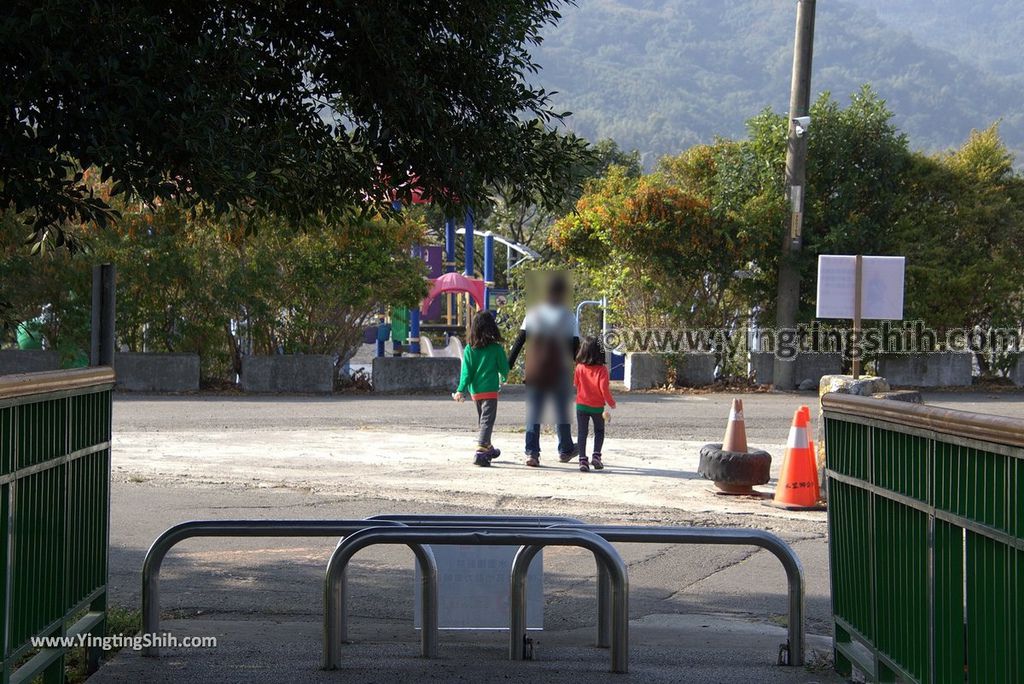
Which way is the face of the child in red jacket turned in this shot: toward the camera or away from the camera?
away from the camera

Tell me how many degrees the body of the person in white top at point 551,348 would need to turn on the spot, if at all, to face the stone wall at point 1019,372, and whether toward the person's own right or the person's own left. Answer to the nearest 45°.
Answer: approximately 45° to the person's own right

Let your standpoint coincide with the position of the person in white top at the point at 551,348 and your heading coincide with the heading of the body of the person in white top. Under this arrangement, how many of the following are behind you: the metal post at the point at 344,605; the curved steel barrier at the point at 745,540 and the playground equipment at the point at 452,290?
2

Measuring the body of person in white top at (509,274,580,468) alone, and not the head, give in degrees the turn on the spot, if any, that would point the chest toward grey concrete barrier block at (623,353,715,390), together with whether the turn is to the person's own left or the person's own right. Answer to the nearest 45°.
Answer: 0° — they already face it

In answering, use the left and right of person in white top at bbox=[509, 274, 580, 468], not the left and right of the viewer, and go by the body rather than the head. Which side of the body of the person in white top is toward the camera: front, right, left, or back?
back

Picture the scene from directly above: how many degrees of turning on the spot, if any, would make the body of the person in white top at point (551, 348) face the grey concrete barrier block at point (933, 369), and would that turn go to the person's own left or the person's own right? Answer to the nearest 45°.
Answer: approximately 45° to the person's own right

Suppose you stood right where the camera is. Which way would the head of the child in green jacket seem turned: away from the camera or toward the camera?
away from the camera

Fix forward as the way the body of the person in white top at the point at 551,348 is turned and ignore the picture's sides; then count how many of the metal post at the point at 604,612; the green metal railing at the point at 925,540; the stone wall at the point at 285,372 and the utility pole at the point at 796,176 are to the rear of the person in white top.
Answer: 2

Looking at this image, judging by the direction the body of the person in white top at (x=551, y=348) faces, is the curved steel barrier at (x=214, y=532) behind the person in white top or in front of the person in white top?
behind

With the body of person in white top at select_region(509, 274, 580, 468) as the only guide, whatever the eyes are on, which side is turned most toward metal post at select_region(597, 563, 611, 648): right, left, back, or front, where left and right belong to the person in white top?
back

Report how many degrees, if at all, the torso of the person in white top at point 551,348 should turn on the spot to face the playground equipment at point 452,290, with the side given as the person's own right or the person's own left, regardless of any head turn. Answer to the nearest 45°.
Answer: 0° — they already face it

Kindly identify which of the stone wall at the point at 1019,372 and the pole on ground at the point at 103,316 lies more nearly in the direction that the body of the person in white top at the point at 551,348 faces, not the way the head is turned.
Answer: the stone wall

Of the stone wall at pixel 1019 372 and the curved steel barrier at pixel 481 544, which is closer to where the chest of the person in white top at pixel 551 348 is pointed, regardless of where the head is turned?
the stone wall
